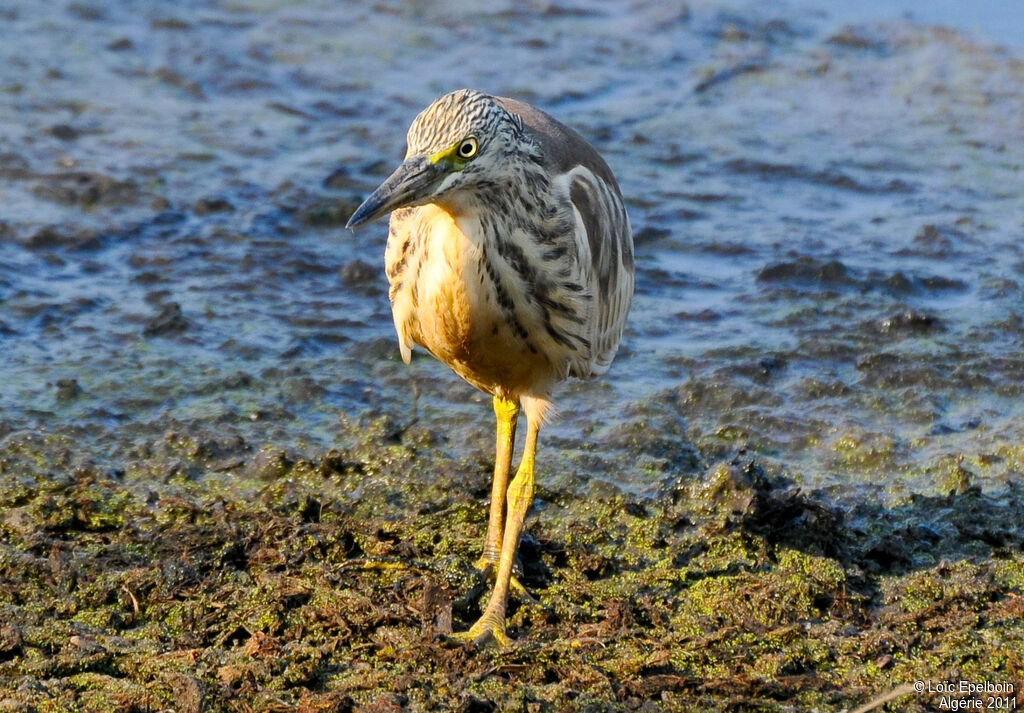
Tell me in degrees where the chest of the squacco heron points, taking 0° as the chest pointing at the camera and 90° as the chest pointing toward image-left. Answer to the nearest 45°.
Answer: approximately 45°
